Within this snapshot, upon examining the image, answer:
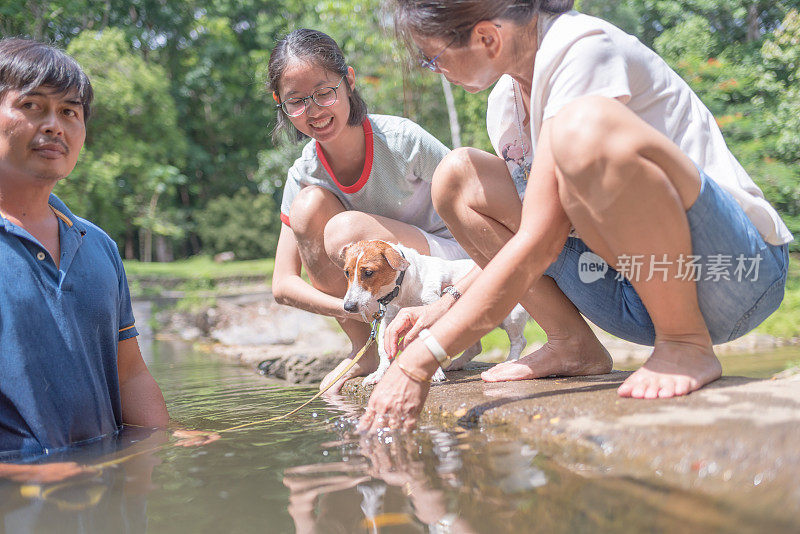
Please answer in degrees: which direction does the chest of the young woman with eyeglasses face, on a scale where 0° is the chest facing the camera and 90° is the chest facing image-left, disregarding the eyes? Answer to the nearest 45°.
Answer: approximately 45°

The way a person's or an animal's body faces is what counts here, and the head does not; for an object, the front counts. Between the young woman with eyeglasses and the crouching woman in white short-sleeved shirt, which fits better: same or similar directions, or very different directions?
same or similar directions

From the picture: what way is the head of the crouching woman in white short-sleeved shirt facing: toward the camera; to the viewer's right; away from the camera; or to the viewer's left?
to the viewer's left

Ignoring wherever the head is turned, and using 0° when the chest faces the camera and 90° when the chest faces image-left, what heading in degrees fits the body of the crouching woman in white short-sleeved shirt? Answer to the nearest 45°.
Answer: approximately 45°

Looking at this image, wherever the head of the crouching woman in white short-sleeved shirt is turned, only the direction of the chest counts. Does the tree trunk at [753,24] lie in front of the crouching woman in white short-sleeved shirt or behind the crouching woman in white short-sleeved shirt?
behind

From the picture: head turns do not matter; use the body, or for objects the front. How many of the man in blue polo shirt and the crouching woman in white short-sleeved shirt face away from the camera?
0

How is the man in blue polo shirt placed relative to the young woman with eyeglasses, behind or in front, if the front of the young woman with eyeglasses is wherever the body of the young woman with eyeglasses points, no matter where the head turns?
in front

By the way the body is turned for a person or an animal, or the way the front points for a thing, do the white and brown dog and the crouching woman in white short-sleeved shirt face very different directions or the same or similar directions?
same or similar directions

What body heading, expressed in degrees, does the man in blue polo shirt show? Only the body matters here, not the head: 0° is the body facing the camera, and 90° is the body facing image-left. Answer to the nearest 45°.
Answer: approximately 315°

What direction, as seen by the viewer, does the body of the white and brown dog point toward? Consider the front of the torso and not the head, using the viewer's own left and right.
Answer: facing the viewer and to the left of the viewer

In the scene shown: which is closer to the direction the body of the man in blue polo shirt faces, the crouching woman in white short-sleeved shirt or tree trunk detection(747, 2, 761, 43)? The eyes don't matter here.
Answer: the crouching woman in white short-sleeved shirt

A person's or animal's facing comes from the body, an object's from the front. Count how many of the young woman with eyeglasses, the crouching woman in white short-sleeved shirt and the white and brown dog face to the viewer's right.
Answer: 0
